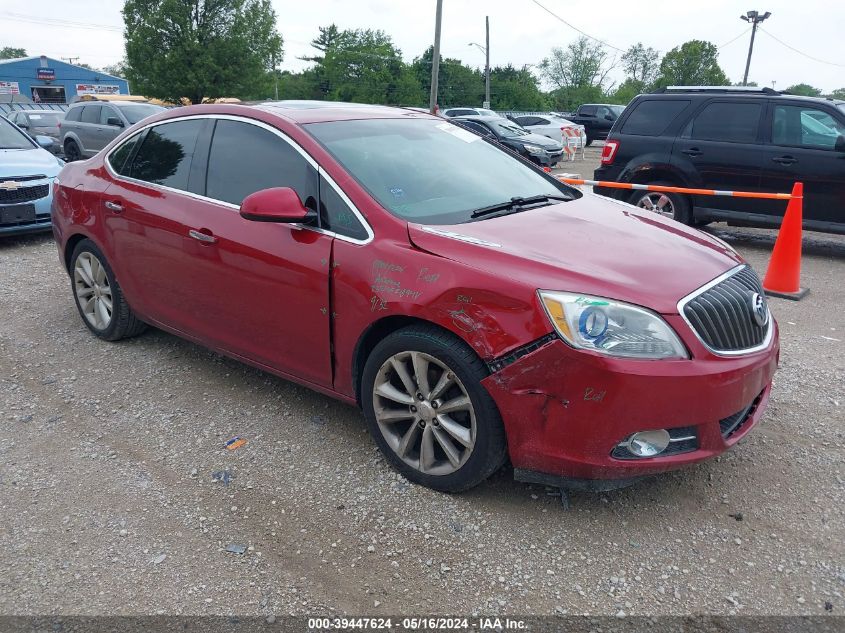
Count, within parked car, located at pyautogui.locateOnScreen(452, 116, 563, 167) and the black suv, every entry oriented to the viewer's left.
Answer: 0

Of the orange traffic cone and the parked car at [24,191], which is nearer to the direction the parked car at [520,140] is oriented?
the orange traffic cone

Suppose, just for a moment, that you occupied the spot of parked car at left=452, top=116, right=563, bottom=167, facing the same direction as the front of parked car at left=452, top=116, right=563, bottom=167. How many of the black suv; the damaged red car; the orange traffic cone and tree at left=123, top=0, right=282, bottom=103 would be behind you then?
1

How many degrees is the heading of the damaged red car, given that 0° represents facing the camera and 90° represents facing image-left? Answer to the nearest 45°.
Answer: approximately 315°

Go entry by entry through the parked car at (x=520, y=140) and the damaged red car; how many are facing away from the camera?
0

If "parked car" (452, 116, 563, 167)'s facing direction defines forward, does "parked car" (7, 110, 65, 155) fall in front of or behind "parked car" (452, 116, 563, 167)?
behind

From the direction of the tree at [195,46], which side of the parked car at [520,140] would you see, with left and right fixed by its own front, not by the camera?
back

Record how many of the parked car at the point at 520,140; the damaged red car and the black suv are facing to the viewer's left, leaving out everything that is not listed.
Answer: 0

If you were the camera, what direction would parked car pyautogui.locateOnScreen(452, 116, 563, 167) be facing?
facing the viewer and to the right of the viewer

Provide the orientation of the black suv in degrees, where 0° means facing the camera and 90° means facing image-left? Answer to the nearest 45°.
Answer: approximately 270°

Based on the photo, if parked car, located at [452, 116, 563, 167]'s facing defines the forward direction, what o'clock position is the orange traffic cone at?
The orange traffic cone is roughly at 1 o'clock from the parked car.
